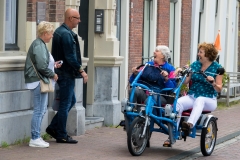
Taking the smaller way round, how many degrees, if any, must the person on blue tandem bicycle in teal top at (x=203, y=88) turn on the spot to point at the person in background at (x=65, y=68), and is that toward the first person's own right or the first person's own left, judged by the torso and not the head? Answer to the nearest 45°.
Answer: approximately 45° to the first person's own right

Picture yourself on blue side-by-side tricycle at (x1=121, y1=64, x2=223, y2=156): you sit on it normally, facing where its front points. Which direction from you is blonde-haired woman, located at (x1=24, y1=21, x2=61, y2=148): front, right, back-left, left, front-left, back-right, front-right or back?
front-right

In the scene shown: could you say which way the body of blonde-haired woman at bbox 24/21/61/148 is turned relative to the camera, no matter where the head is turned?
to the viewer's right

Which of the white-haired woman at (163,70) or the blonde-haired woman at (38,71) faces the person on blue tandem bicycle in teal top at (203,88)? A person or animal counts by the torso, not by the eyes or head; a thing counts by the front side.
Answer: the blonde-haired woman at (38,71)

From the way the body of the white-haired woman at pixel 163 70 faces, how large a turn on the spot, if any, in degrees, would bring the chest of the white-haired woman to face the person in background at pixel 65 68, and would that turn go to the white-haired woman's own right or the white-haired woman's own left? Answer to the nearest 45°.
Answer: approximately 45° to the white-haired woman's own right

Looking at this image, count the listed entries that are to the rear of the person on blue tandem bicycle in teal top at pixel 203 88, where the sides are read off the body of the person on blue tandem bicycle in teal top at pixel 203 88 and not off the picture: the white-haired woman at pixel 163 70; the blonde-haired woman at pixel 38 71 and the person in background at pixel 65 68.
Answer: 0

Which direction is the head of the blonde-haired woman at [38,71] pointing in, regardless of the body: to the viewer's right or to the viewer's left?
to the viewer's right

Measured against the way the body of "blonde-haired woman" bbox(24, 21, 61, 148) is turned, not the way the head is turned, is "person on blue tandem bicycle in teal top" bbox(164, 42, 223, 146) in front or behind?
in front

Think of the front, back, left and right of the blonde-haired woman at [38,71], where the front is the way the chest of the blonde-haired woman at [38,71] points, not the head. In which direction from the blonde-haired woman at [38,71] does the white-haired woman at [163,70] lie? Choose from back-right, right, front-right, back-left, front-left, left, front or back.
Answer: front

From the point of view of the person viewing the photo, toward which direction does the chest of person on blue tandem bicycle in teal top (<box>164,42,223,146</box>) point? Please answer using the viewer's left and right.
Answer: facing the viewer and to the left of the viewer

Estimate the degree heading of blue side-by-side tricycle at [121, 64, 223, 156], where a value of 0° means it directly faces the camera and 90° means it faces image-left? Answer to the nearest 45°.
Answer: approximately 45°
